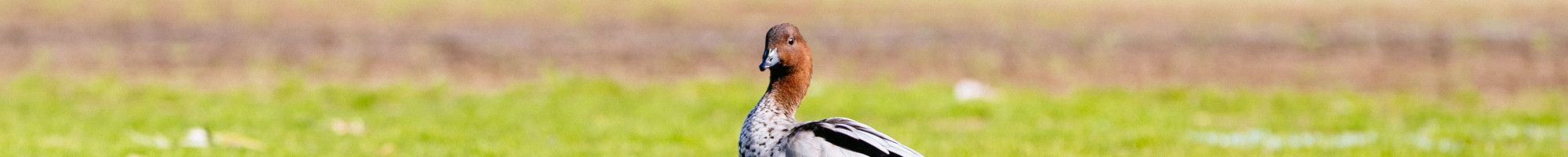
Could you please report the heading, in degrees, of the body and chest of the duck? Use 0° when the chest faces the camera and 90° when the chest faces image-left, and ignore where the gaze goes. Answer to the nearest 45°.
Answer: approximately 90°

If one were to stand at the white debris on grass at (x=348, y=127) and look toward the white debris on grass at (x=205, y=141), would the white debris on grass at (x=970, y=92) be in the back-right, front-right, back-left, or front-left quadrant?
back-left
